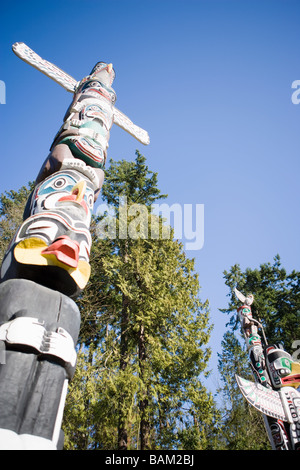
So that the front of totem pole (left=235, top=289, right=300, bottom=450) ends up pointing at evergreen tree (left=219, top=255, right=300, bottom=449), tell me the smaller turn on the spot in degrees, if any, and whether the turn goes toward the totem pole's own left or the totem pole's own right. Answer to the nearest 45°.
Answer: approximately 135° to the totem pole's own left

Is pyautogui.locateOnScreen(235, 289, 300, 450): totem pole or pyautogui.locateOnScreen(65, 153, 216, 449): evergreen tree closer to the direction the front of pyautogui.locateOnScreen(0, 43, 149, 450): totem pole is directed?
the totem pole

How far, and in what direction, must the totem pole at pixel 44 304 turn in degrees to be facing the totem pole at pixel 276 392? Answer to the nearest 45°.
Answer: approximately 90° to its left

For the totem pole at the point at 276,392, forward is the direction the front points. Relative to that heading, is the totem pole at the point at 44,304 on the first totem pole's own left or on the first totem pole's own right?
on the first totem pole's own right

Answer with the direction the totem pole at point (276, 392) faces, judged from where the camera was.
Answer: facing the viewer and to the right of the viewer

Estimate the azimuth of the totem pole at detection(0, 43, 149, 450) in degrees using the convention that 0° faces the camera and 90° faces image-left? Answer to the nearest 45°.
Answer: approximately 315°

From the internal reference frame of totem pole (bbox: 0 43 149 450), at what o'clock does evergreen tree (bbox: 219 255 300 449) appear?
The evergreen tree is roughly at 9 o'clock from the totem pole.

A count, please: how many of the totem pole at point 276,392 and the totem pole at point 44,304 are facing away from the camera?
0

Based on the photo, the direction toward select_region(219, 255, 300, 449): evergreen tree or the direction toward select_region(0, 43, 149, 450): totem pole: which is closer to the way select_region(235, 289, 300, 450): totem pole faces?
the totem pole
